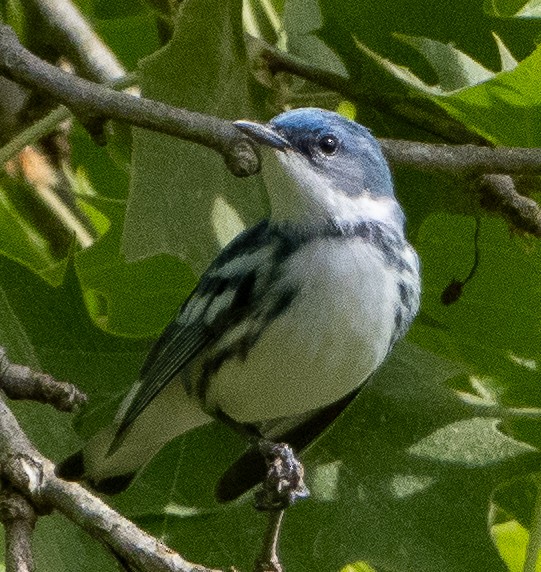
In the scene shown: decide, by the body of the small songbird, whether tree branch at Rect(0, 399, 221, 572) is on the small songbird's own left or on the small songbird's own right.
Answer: on the small songbird's own right

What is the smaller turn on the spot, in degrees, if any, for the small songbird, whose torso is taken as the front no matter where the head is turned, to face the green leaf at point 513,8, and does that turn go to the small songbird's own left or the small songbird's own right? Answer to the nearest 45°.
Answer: approximately 90° to the small songbird's own left

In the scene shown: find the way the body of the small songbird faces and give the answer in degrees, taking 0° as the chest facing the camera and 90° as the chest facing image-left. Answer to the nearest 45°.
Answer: approximately 315°

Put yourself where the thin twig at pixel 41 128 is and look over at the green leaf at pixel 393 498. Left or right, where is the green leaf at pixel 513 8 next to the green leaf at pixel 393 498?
left

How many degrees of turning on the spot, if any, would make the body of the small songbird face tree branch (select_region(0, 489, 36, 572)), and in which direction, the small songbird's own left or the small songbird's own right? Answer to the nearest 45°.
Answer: approximately 90° to the small songbird's own right
